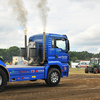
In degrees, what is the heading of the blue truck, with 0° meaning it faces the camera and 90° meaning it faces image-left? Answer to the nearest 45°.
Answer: approximately 225°
